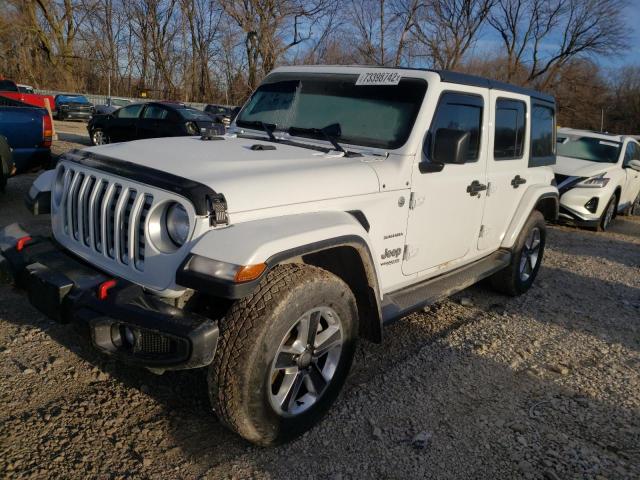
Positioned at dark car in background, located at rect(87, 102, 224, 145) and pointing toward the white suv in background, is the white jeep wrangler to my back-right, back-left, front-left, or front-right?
front-right

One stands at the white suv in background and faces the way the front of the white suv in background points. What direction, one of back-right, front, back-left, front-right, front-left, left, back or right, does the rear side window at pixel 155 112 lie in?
front-right

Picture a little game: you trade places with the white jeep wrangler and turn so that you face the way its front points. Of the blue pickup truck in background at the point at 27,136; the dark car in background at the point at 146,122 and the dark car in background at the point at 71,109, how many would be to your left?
0

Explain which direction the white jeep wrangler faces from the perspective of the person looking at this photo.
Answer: facing the viewer and to the left of the viewer

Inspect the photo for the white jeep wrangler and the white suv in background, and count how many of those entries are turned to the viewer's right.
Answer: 0

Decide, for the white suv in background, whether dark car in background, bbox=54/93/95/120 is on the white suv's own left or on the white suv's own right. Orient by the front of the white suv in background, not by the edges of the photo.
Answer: on the white suv's own right

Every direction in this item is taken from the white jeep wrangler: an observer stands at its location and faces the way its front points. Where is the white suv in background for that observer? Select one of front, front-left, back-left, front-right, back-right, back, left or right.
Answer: back

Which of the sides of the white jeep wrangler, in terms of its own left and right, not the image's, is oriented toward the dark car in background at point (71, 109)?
right

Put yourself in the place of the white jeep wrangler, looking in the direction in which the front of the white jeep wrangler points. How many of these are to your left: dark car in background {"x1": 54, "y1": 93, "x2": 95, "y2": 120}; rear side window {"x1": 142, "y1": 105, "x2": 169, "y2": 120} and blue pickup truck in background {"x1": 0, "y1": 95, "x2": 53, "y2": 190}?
0

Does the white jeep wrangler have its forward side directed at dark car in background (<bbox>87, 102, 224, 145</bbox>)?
no

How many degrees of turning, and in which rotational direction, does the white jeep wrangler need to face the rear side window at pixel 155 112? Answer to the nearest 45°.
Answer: approximately 135° to its right
